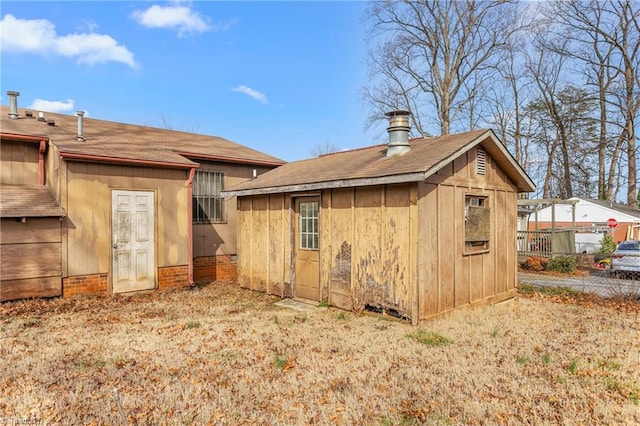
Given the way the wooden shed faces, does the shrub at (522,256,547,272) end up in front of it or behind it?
behind

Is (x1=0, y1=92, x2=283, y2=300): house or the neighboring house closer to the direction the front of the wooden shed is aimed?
the house

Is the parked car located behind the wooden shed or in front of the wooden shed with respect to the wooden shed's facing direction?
behind

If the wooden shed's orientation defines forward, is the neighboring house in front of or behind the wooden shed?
behind

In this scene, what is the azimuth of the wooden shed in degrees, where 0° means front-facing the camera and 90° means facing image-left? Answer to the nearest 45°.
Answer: approximately 45°

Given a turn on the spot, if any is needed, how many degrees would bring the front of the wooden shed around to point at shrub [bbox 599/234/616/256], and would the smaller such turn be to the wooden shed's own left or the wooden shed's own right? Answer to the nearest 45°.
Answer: approximately 180°

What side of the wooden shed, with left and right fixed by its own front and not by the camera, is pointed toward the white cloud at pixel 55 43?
right
